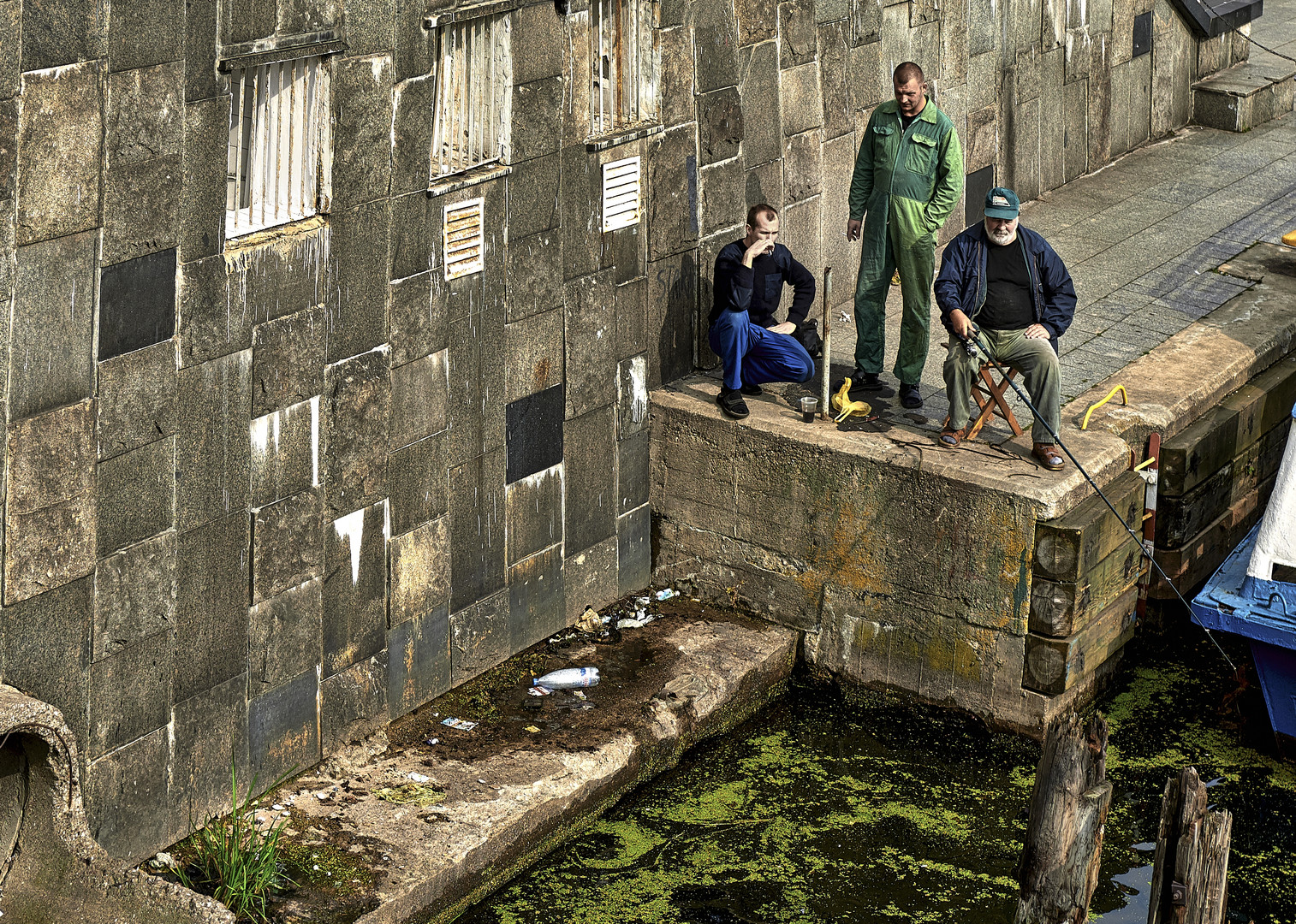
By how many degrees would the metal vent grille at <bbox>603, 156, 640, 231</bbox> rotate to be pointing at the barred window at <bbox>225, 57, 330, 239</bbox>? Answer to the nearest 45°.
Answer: approximately 90° to its right

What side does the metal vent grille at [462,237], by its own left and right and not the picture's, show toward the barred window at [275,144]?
right

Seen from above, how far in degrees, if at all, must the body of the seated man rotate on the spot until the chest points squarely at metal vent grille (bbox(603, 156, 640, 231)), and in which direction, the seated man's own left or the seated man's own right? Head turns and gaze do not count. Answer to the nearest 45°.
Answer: approximately 90° to the seated man's own right

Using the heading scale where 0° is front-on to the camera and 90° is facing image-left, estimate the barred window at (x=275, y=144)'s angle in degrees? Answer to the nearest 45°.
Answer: approximately 315°

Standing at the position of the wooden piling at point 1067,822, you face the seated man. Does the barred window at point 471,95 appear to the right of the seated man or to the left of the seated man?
left

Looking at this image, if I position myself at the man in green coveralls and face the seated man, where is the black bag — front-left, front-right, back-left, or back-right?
back-right

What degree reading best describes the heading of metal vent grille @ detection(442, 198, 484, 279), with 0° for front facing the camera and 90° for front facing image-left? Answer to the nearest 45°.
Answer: approximately 315°

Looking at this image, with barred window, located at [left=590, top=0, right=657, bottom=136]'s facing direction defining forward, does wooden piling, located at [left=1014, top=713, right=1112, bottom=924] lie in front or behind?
in front

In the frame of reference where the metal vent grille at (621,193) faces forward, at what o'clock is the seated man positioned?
The seated man is roughly at 11 o'clock from the metal vent grille.

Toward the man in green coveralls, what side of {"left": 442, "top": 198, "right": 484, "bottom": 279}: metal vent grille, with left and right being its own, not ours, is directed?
left
